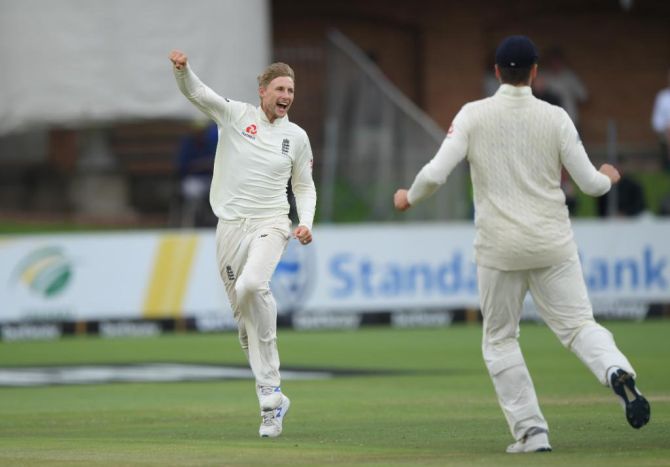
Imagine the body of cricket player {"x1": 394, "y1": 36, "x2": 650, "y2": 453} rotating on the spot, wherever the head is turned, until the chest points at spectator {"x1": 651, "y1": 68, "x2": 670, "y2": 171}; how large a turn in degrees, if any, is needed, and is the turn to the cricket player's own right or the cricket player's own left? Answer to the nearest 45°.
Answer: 0° — they already face them

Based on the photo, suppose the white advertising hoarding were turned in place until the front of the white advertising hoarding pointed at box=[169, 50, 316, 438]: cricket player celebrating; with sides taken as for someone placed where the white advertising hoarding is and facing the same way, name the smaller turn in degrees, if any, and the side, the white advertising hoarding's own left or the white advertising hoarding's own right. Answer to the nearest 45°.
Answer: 0° — it already faces them

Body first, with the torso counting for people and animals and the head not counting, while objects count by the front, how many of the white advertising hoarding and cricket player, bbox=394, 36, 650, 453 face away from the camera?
1

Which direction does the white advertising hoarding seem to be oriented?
toward the camera

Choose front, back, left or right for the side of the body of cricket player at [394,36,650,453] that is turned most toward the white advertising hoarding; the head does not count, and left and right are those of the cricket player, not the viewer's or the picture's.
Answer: front

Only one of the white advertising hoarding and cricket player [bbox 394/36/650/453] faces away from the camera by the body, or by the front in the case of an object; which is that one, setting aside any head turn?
the cricket player

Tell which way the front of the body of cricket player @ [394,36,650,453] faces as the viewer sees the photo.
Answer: away from the camera

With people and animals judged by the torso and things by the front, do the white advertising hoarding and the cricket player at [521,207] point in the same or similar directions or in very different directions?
very different directions

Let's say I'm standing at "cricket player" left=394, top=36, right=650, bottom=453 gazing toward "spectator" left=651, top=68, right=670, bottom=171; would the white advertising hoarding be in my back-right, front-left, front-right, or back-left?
front-left

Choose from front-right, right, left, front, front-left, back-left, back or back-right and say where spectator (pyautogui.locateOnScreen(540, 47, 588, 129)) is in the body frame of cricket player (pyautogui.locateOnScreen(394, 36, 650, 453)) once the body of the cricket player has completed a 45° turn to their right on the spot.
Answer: front-left

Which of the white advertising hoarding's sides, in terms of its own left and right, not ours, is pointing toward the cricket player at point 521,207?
front

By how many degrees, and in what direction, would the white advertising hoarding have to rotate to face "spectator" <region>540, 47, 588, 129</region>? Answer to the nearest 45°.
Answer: approximately 135° to its left

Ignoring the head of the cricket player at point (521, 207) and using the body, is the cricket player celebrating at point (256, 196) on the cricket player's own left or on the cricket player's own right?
on the cricket player's own left

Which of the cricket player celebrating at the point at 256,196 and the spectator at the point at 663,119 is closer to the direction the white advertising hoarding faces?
the cricket player celebrating
